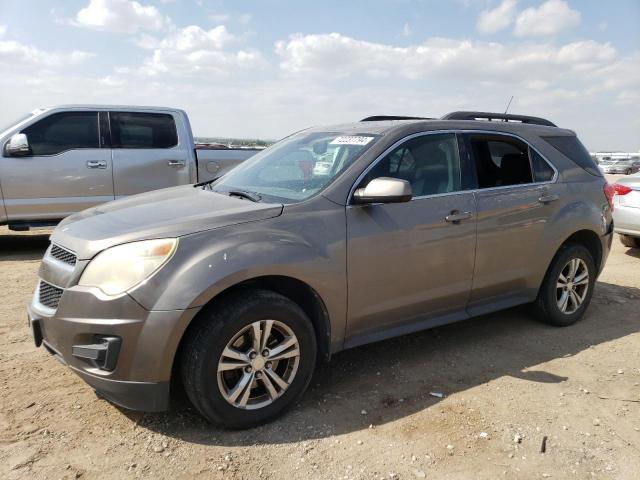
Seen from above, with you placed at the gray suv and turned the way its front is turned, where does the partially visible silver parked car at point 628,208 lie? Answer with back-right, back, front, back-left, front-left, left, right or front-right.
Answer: back

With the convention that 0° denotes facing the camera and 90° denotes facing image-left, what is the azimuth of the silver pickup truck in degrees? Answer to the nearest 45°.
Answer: approximately 90°

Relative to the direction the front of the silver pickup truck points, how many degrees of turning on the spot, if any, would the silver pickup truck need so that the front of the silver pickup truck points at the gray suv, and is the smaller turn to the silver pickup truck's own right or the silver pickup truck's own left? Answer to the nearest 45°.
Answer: approximately 90° to the silver pickup truck's own left

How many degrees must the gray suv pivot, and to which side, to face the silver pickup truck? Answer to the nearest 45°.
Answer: approximately 90° to its right

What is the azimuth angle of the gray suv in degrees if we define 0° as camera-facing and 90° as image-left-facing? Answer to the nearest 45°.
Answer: approximately 45°

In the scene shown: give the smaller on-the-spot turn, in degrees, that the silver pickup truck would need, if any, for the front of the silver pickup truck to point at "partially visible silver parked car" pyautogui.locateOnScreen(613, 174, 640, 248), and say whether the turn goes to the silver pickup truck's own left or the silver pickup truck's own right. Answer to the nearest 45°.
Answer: approximately 180°

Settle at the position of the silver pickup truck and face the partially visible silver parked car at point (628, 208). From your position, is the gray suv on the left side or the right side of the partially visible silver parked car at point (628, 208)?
right
